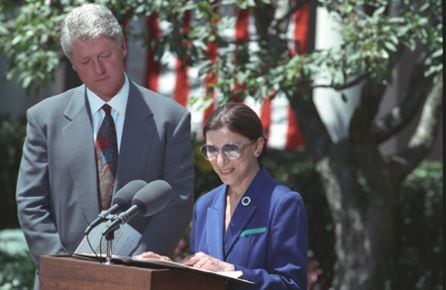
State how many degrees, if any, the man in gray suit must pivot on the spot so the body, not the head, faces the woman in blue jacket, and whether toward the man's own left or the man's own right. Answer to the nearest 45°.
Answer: approximately 45° to the man's own left

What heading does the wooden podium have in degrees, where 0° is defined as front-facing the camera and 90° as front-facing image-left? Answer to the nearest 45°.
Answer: approximately 45°

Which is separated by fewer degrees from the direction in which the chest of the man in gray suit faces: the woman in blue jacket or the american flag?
the woman in blue jacket

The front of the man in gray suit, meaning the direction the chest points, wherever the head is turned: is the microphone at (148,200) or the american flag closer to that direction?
the microphone

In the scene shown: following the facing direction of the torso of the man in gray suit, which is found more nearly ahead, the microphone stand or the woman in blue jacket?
the microphone stand

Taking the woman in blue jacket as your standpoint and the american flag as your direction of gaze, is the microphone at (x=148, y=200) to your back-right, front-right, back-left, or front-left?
back-left

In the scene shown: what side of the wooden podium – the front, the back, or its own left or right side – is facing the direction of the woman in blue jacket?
back

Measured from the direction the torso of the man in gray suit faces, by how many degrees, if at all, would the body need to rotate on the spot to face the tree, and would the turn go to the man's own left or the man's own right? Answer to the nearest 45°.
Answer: approximately 135° to the man's own left

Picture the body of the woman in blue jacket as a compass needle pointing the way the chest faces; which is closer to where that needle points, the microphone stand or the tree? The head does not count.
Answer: the microphone stand

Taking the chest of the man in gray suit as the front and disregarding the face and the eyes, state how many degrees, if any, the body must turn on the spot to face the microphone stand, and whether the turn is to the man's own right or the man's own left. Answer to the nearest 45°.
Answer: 0° — they already face it

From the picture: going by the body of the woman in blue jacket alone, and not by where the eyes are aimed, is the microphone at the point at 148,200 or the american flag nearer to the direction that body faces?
the microphone
